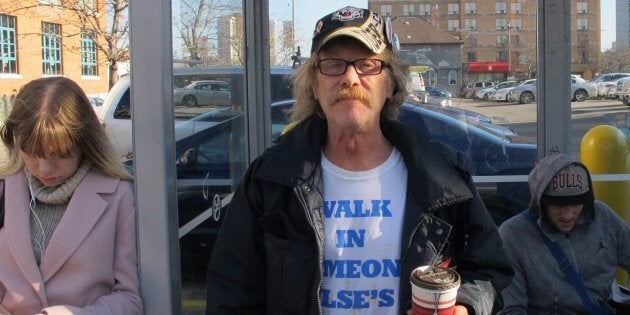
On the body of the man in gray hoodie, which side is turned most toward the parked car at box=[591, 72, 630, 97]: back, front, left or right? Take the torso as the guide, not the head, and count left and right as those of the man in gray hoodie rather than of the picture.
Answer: back

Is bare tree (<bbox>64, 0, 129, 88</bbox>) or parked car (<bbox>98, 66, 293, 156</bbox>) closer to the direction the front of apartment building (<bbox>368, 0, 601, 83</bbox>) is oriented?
the parked car

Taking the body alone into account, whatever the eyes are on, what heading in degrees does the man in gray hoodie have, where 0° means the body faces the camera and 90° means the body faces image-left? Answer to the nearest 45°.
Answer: approximately 0°

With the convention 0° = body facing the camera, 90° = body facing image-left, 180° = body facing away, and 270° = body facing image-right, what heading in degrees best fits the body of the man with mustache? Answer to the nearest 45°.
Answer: approximately 0°

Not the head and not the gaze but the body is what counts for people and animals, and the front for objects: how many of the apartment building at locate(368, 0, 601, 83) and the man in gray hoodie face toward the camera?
2

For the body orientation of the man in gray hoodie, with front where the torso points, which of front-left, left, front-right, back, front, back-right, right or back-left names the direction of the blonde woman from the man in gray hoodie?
front-right
